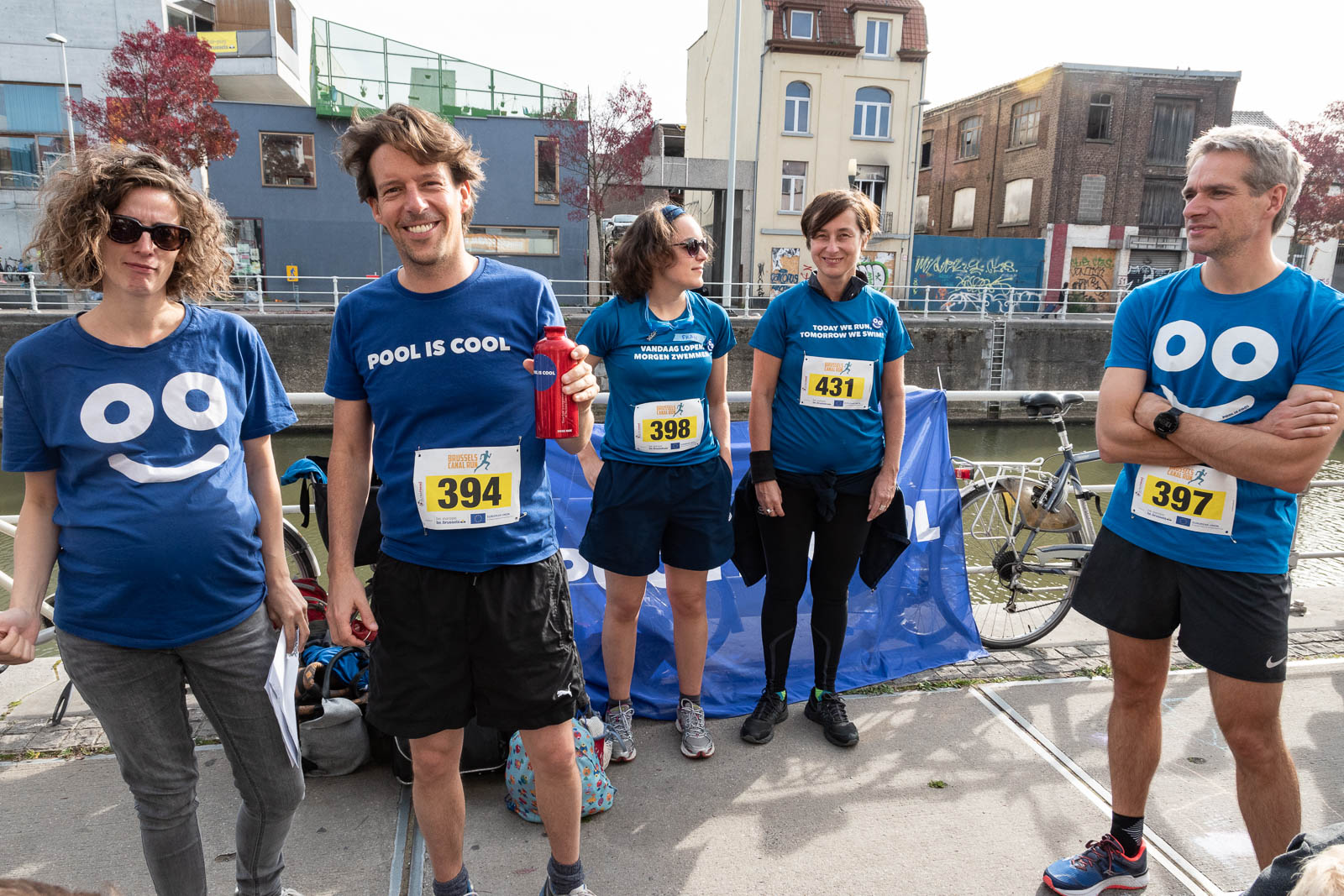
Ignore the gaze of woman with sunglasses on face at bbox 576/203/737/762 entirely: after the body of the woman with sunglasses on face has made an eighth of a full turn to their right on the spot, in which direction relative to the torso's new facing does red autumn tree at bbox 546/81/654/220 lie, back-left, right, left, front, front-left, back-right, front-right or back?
back-right

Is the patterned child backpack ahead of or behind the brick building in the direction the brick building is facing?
ahead

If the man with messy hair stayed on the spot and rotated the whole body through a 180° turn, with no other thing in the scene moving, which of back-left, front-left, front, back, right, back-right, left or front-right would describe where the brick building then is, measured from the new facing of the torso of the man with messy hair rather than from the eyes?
front-right

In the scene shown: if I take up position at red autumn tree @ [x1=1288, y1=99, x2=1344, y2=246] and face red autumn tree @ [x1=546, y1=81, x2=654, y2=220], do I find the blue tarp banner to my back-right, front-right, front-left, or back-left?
front-left

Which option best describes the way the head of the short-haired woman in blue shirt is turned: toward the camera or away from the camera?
toward the camera

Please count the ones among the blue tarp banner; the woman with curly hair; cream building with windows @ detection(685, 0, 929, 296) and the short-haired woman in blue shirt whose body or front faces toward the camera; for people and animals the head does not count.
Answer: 4

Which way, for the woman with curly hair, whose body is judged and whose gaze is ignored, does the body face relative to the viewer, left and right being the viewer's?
facing the viewer

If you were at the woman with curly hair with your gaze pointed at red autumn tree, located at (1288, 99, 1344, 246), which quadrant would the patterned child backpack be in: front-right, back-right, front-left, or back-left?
front-right

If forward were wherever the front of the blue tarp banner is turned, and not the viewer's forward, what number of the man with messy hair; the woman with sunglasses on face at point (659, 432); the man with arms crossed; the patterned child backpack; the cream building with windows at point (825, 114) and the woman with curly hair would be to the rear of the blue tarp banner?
1

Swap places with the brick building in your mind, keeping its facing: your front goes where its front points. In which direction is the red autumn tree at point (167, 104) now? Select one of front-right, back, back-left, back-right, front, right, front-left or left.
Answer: front-right

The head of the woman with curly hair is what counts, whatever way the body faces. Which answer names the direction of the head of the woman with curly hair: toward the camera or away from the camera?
toward the camera

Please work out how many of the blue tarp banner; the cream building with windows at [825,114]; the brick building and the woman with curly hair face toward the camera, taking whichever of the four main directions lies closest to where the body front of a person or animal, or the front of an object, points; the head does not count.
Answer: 4

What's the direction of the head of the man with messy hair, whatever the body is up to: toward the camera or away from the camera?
toward the camera

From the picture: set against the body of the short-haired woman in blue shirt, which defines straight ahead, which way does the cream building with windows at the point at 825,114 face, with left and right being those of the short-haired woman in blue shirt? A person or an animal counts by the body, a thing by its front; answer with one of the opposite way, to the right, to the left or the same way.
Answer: the same way

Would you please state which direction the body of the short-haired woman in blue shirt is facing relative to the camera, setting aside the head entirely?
toward the camera

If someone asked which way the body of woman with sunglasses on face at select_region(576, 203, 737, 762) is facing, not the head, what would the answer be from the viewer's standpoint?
toward the camera
